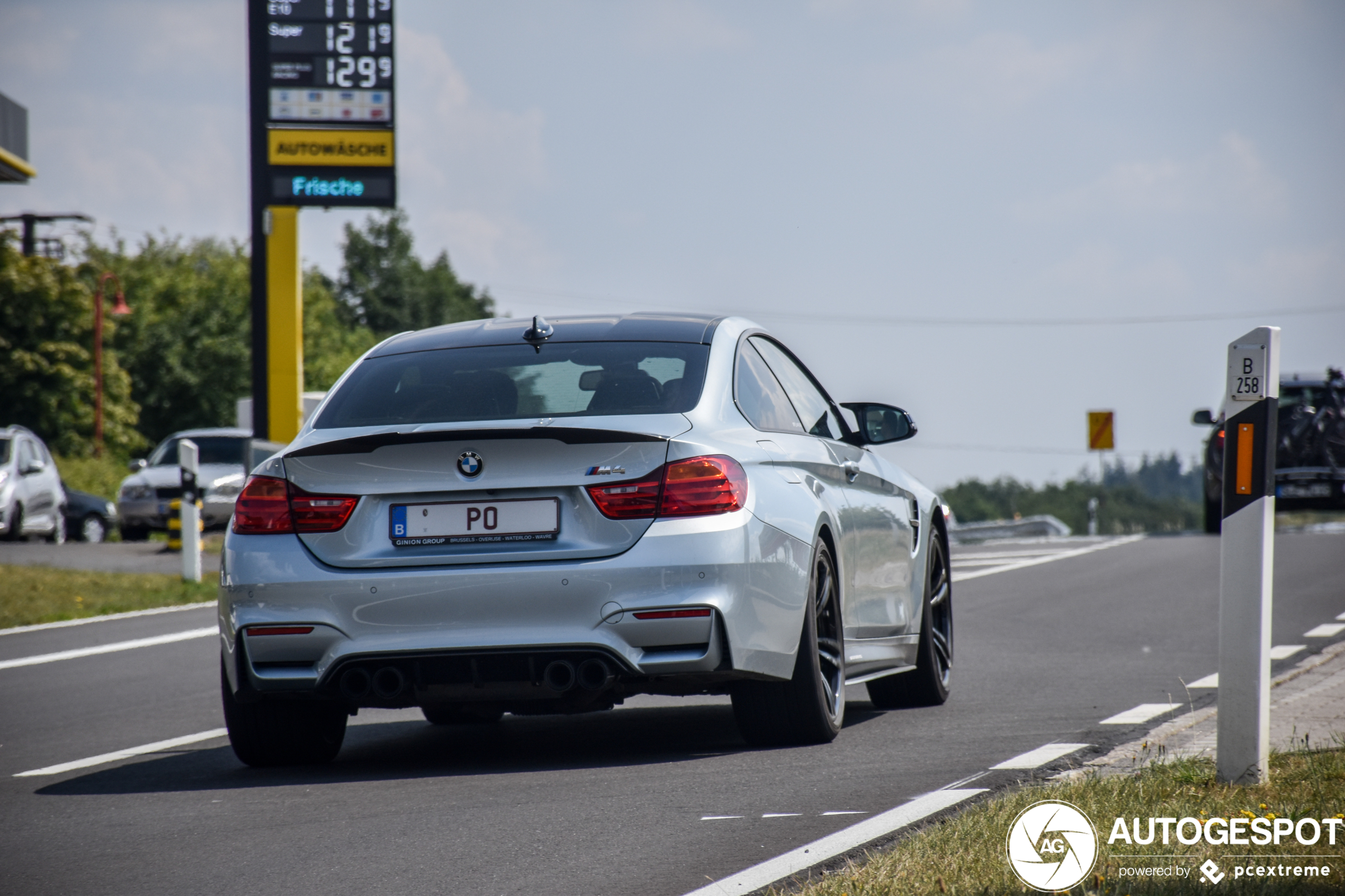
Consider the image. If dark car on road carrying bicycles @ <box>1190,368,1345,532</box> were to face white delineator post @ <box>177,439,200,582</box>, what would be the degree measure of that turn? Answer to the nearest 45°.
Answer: approximately 135° to its left

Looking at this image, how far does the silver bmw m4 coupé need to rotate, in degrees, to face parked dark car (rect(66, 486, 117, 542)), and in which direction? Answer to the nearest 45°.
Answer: approximately 45° to its left

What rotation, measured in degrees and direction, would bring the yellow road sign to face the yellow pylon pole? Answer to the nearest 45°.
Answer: approximately 45° to its right

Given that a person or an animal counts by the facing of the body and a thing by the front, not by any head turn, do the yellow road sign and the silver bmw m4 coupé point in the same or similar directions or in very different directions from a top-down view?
very different directions

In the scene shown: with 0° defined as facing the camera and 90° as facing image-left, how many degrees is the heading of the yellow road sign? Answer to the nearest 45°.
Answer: approximately 0°

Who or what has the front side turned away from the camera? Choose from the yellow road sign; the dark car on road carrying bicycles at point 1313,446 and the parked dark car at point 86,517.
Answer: the dark car on road carrying bicycles at point 1313,446

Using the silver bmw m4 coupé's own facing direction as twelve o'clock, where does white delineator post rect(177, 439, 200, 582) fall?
The white delineator post is roughly at 10 o'clock from the silver bmw m4 coupé.

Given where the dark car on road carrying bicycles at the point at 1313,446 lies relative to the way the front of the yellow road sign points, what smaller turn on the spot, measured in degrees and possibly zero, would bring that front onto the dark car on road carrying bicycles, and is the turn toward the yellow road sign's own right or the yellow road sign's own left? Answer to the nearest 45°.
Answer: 0° — it already faces it

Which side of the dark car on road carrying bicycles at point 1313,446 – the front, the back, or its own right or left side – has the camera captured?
back
